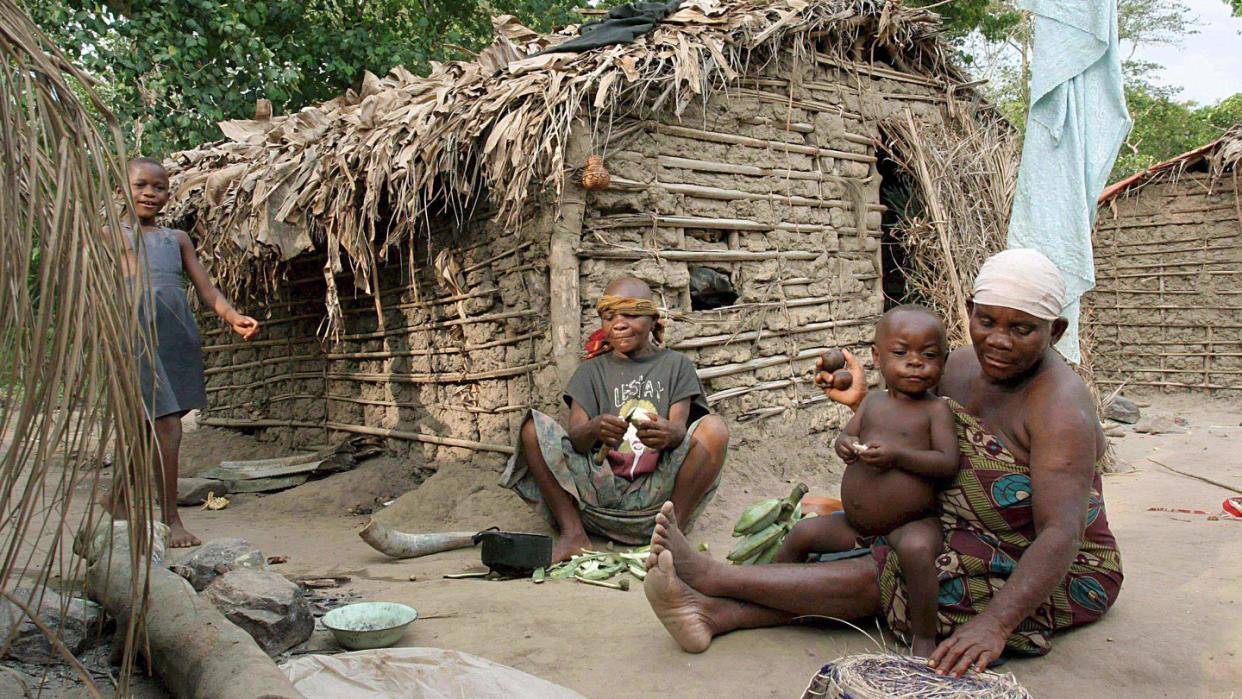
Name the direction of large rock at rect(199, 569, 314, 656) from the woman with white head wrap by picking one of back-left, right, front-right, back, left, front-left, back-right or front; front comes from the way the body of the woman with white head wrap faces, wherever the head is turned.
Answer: front-right

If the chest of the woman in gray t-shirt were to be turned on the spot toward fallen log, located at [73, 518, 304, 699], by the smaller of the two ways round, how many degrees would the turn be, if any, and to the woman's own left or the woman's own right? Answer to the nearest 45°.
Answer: approximately 45° to the woman's own right

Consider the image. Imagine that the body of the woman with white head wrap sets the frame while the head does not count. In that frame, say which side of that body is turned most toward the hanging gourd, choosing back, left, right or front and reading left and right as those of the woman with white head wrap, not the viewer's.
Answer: right

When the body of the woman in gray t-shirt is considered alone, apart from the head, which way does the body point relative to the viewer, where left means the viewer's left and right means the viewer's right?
facing the viewer

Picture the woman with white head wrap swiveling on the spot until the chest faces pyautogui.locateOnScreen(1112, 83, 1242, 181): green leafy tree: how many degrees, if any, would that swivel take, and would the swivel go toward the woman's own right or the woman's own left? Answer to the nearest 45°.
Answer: approximately 135° to the woman's own right

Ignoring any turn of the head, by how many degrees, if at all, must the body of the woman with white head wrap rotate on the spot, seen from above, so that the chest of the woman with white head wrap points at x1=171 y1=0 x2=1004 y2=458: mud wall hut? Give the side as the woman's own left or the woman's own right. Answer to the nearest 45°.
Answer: approximately 90° to the woman's own right

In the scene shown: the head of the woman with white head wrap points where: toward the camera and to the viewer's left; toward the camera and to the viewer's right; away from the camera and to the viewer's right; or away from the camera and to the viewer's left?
toward the camera and to the viewer's left

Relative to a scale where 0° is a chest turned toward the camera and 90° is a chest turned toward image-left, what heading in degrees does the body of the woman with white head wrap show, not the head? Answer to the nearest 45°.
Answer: approximately 45°

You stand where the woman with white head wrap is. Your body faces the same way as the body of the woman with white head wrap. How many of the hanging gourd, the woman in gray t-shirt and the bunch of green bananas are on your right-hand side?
3

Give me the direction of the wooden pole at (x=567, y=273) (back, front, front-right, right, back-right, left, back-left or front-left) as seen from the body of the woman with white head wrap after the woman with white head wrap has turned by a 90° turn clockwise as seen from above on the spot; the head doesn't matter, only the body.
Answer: front

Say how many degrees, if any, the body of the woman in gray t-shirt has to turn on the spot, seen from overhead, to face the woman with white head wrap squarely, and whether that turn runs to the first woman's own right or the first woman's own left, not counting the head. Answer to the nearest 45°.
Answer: approximately 45° to the first woman's own left

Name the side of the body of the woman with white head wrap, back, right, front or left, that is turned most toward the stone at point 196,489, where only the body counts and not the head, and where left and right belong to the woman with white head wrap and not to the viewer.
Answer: right

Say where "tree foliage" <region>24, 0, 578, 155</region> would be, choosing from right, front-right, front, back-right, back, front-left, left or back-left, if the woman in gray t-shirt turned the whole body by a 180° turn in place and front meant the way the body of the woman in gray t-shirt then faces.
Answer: front-left

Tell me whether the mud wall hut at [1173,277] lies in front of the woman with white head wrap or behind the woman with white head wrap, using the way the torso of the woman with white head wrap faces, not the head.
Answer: behind

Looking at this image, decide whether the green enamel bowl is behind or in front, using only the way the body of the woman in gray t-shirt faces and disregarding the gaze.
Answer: in front

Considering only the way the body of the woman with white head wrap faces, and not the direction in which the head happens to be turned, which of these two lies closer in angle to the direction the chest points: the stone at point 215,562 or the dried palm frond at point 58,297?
the dried palm frond
